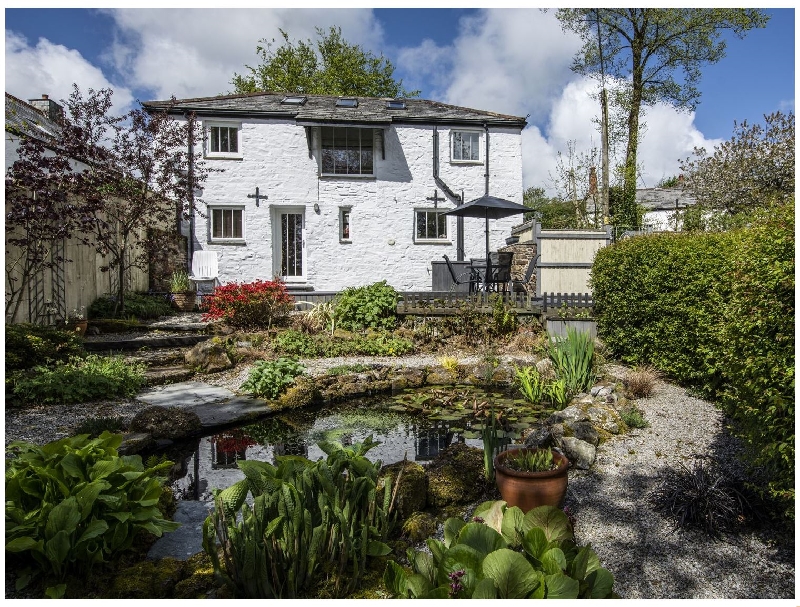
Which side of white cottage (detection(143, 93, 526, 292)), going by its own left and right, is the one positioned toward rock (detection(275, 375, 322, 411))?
front

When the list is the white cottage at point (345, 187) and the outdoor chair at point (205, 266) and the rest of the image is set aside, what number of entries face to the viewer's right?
0

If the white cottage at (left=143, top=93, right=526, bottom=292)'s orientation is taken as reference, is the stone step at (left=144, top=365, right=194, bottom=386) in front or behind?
in front

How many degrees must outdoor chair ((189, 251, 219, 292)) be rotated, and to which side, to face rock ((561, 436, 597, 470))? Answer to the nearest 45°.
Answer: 0° — it already faces it

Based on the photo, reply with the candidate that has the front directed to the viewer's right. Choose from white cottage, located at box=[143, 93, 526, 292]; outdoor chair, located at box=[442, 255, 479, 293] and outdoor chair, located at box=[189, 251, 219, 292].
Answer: outdoor chair, located at box=[442, 255, 479, 293]

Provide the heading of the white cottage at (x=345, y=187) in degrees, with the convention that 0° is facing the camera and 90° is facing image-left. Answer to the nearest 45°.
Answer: approximately 0°

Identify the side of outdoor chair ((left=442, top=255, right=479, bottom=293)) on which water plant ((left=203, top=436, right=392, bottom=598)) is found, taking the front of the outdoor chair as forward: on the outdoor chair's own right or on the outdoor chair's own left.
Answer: on the outdoor chair's own right

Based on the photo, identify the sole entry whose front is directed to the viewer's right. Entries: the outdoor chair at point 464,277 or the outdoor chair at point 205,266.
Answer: the outdoor chair at point 464,277

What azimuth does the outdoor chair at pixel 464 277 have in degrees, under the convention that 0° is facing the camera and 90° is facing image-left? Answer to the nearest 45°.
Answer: approximately 270°

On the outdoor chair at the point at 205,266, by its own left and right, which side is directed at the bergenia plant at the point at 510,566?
front

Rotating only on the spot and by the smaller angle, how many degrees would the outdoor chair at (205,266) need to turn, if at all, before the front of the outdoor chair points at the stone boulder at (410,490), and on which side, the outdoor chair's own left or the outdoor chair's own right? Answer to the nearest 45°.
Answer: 0° — it already faces it
